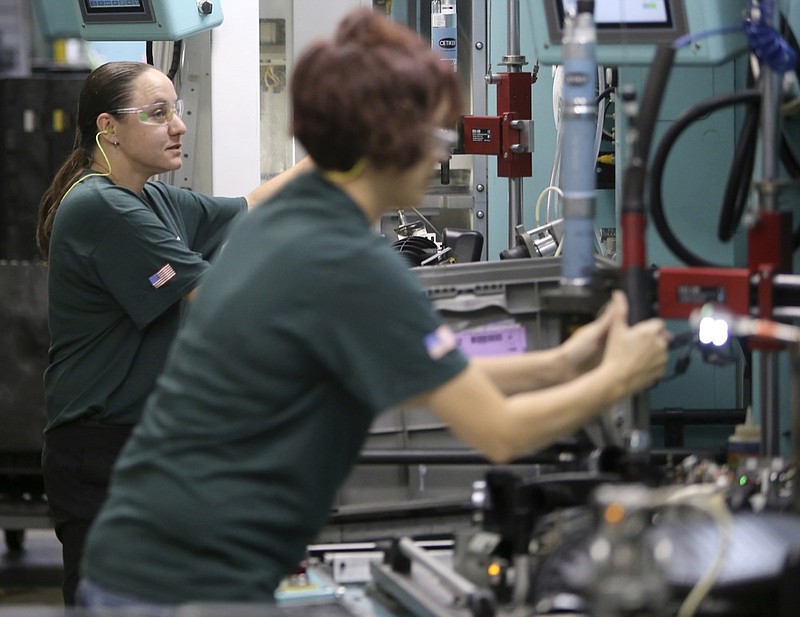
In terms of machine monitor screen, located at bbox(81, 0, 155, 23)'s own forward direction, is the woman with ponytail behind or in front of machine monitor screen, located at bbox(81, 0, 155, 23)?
in front

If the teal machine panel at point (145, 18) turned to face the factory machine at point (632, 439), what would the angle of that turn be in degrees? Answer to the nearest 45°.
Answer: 0° — it already faces it

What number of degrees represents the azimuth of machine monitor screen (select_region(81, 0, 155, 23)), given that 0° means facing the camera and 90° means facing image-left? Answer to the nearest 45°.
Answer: approximately 0°

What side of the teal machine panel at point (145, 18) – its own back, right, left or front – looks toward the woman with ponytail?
front

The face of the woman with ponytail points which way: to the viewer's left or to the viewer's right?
to the viewer's right
